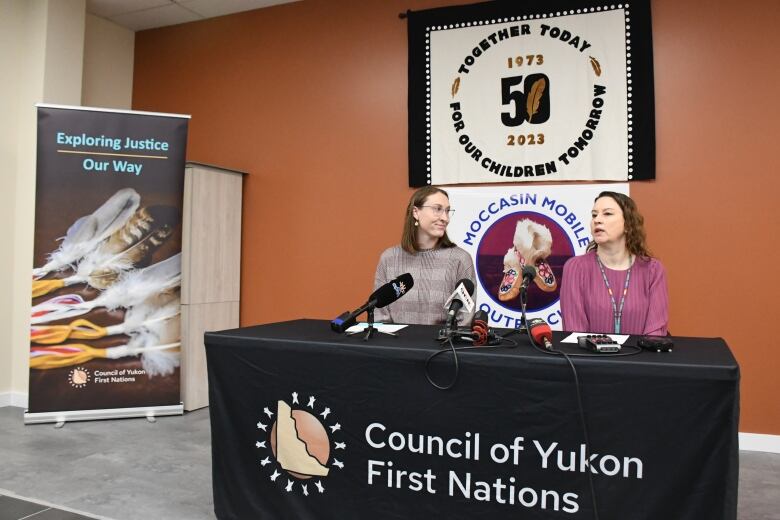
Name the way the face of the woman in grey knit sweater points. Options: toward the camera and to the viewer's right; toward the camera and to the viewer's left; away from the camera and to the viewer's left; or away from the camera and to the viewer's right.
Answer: toward the camera and to the viewer's right

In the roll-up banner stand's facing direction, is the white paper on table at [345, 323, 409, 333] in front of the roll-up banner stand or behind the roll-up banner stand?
in front

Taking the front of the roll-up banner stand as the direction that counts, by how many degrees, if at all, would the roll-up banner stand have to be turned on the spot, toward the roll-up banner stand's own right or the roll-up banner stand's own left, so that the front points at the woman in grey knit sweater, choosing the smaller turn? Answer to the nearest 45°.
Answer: approximately 45° to the roll-up banner stand's own left

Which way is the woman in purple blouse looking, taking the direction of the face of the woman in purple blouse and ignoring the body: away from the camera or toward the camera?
toward the camera

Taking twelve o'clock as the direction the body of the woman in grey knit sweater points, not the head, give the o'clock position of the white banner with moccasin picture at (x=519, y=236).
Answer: The white banner with moccasin picture is roughly at 7 o'clock from the woman in grey knit sweater.

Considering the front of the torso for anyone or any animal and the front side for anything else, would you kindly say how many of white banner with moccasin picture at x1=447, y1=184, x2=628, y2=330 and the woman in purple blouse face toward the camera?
2

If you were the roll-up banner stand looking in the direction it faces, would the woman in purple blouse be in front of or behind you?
in front

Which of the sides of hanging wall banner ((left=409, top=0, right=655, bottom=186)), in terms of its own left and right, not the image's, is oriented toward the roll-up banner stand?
right

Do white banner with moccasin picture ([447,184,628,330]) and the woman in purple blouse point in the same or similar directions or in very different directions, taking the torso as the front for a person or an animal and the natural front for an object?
same or similar directions

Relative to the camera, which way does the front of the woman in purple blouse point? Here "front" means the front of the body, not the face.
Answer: toward the camera

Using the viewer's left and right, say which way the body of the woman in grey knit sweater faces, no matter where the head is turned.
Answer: facing the viewer
